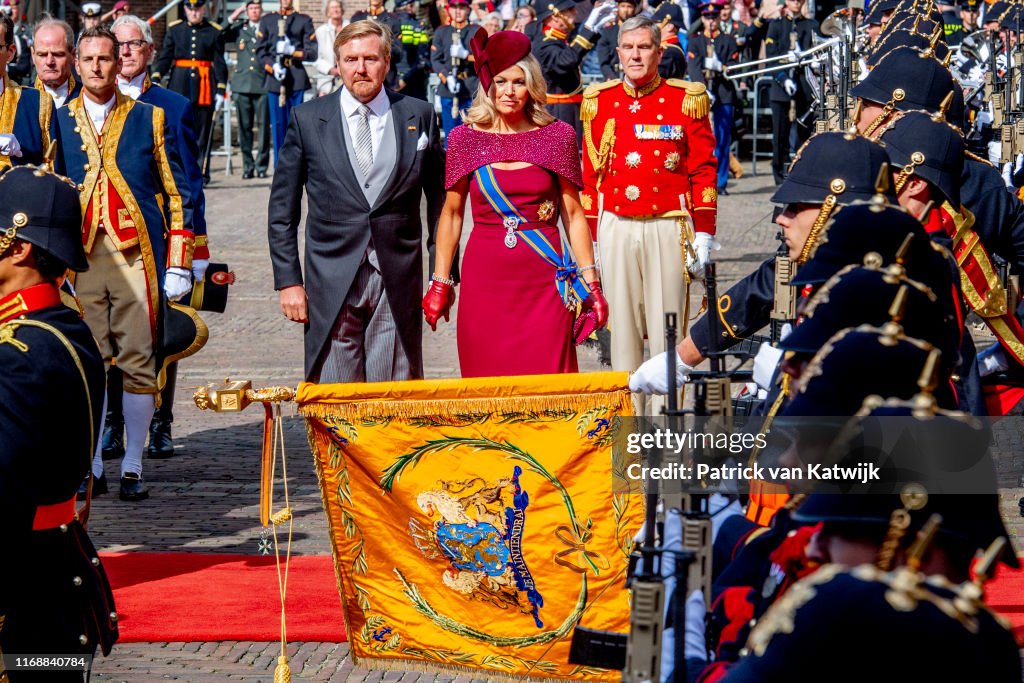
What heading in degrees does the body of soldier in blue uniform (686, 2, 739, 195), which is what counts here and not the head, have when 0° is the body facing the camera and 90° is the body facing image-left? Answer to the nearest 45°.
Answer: approximately 0°

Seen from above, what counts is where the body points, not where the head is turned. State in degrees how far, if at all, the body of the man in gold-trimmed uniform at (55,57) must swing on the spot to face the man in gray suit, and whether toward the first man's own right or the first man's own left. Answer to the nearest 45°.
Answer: approximately 45° to the first man's own left

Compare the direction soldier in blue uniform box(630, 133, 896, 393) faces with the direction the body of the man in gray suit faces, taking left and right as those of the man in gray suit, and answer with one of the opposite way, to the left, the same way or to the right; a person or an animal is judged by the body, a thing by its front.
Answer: to the right

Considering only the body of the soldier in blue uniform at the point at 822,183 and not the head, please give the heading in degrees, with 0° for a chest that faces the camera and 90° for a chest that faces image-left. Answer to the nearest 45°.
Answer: approximately 90°

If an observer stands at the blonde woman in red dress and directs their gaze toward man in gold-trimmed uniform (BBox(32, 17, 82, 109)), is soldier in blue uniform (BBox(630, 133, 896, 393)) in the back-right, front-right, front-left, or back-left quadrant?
back-left

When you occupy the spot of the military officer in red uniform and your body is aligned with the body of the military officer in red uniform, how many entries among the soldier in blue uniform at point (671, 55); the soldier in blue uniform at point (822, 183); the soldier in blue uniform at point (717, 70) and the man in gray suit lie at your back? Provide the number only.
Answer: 2
